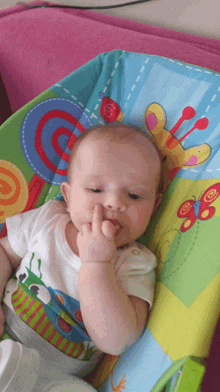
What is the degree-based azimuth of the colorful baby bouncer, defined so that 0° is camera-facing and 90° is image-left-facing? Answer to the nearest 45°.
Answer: approximately 0°
